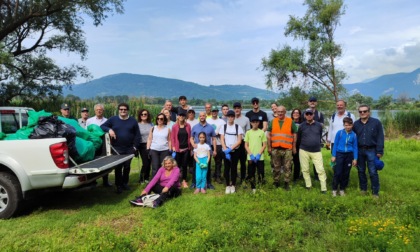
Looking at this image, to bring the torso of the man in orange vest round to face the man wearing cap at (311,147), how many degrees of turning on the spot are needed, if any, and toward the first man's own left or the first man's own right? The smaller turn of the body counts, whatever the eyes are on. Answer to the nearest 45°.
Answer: approximately 90° to the first man's own left

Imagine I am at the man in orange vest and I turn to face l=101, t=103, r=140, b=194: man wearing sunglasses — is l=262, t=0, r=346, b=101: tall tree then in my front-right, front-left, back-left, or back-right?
back-right

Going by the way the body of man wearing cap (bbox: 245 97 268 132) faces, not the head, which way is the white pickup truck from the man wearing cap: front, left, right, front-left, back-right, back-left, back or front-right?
front-right

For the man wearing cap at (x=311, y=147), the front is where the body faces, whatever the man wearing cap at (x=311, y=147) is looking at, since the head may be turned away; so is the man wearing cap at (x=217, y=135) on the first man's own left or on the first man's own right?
on the first man's own right

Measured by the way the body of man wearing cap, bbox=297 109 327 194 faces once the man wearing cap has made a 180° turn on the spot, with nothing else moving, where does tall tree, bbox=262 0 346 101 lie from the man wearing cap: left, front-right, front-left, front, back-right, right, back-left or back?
front

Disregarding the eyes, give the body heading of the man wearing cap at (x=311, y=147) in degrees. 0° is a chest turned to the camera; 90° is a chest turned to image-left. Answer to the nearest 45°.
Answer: approximately 0°

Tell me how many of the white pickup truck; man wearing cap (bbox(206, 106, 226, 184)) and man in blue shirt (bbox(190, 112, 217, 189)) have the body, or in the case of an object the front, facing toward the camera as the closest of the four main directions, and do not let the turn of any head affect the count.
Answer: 2

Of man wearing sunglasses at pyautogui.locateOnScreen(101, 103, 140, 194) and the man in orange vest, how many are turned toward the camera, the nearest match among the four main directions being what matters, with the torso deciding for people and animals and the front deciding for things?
2

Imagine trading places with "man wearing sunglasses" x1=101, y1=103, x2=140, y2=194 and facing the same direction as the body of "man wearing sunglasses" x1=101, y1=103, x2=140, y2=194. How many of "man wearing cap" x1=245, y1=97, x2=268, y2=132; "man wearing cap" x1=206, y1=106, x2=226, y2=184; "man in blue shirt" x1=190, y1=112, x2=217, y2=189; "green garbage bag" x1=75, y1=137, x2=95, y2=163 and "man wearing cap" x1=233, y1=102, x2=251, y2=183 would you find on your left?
4
